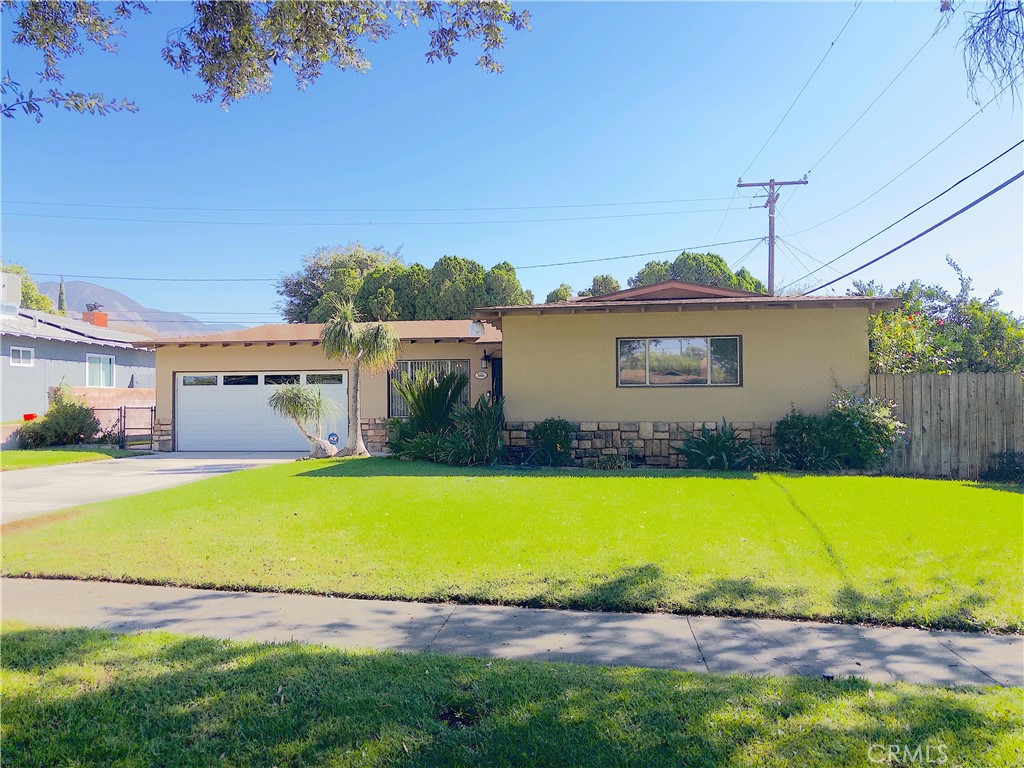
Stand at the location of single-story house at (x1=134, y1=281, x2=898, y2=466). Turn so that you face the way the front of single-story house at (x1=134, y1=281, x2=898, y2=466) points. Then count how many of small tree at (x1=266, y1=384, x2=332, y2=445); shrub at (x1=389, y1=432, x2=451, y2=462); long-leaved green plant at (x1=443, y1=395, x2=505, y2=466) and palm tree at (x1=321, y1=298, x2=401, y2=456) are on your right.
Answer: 4

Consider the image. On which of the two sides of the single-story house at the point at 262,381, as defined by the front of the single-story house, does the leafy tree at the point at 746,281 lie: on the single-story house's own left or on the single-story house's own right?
on the single-story house's own left

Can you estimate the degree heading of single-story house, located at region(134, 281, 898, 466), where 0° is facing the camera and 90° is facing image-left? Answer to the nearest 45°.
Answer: approximately 0°

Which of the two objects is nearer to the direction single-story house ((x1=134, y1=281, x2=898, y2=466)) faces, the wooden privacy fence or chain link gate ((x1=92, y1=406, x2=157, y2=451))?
the wooden privacy fence

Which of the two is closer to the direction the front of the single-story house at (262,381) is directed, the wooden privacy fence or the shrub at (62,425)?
the wooden privacy fence

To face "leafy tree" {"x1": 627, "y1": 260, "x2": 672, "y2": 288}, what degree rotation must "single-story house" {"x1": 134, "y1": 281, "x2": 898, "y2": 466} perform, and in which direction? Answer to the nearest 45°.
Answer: approximately 180°
